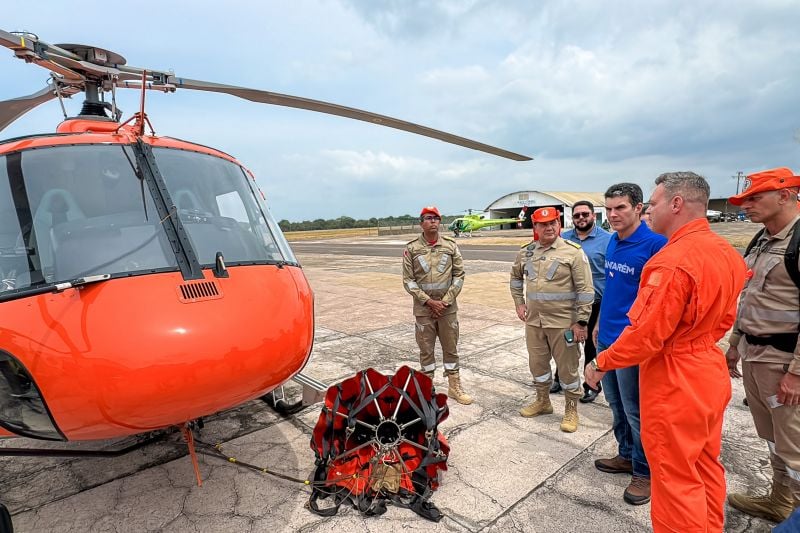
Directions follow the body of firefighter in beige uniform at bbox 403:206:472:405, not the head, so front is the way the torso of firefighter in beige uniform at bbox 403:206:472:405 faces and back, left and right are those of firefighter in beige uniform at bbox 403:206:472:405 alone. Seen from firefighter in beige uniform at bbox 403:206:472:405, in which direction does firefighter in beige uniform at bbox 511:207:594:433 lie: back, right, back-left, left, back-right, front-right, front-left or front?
front-left

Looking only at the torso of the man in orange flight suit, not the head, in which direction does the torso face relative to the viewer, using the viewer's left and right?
facing away from the viewer and to the left of the viewer

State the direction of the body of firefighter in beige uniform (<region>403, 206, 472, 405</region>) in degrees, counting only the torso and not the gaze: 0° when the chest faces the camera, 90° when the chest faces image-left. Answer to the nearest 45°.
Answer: approximately 0°

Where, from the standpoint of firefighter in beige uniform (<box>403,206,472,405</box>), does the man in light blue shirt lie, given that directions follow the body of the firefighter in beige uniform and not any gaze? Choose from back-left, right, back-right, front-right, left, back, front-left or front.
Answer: left

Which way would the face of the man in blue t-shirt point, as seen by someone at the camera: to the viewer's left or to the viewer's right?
to the viewer's left

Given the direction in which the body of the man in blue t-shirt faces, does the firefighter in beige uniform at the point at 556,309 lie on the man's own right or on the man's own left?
on the man's own right

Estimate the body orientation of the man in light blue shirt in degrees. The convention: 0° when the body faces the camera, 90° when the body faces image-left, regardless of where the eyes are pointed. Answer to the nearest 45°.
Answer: approximately 45°

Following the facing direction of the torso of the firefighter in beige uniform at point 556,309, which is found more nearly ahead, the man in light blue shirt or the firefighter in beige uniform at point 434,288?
the firefighter in beige uniform

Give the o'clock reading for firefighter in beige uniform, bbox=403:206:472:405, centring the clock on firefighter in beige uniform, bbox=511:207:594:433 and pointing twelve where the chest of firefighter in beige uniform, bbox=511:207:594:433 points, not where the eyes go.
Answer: firefighter in beige uniform, bbox=403:206:472:405 is roughly at 2 o'clock from firefighter in beige uniform, bbox=511:207:594:433.

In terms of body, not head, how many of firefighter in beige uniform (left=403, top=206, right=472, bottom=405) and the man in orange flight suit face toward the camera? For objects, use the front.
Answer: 1

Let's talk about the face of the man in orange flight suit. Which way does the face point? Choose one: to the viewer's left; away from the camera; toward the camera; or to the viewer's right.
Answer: to the viewer's left

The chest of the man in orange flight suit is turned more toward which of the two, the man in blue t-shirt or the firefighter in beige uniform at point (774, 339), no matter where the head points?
the man in blue t-shirt

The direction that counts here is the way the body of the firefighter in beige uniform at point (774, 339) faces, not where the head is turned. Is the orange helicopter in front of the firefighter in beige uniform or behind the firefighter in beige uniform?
in front

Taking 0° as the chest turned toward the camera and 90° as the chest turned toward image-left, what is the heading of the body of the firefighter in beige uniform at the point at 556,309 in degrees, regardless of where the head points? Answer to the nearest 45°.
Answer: approximately 45°

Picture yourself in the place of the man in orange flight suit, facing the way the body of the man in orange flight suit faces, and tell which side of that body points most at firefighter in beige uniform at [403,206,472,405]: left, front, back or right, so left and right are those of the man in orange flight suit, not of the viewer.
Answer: front
